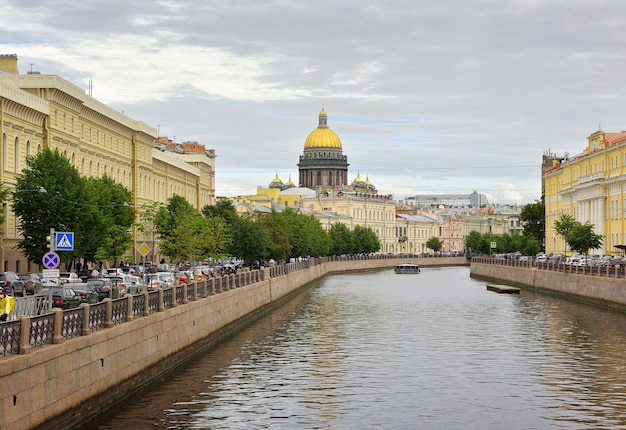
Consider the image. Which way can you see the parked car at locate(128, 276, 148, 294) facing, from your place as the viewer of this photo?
facing the viewer and to the right of the viewer

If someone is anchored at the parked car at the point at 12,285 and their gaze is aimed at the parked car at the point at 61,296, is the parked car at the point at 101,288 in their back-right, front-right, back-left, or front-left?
front-left
